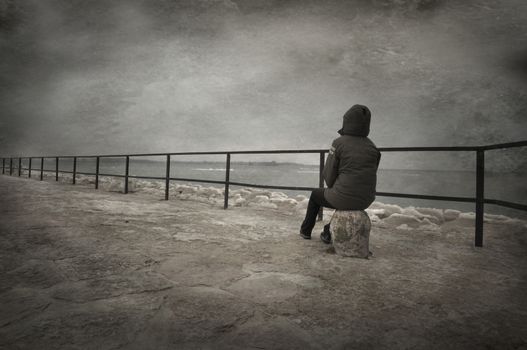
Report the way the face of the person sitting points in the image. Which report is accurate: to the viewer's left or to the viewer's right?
to the viewer's left

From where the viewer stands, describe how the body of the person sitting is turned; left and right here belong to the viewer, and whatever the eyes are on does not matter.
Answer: facing away from the viewer and to the left of the viewer

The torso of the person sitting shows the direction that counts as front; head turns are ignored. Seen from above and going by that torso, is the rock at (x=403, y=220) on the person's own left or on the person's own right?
on the person's own right
